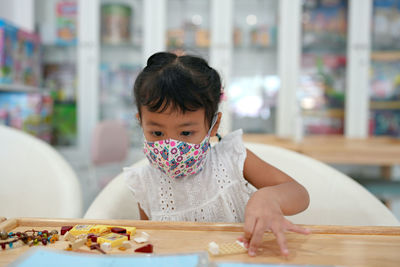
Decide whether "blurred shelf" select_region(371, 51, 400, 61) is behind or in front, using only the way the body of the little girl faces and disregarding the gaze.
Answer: behind

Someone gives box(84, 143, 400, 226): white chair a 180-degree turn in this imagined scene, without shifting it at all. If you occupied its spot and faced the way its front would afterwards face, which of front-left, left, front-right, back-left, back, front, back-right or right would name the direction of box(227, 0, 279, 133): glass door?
front

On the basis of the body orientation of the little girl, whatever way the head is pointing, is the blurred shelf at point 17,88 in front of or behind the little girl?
behind

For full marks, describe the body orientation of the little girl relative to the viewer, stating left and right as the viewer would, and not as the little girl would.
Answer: facing the viewer

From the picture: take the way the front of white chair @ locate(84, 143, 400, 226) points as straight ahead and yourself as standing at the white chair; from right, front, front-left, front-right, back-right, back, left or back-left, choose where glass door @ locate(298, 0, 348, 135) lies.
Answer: back

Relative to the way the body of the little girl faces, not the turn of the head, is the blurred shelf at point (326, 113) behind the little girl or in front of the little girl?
behind
